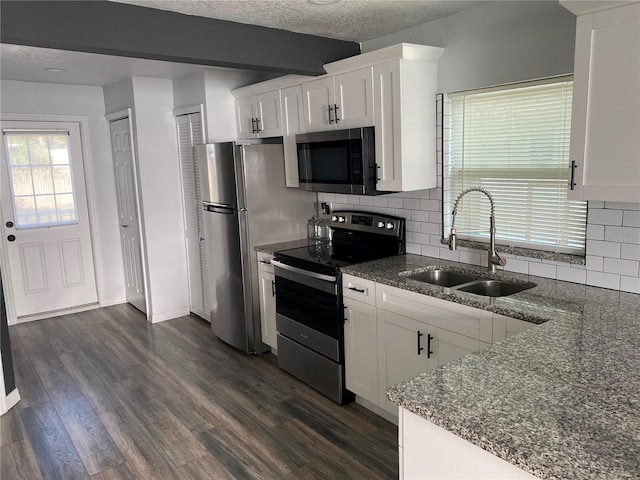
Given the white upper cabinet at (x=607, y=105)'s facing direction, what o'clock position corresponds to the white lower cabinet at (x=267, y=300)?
The white lower cabinet is roughly at 2 o'clock from the white upper cabinet.

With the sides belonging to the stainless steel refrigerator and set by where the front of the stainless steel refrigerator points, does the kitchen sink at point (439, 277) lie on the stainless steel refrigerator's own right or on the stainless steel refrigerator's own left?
on the stainless steel refrigerator's own left

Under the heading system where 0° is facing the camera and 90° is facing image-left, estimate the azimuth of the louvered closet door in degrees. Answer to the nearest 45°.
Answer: approximately 45°

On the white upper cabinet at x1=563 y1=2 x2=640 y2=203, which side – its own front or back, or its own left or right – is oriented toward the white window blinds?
right

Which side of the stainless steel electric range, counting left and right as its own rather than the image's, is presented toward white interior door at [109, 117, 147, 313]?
right

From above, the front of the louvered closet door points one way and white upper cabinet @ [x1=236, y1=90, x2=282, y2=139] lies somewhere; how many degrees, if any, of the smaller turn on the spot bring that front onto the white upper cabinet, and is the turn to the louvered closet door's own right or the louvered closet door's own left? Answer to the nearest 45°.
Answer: approximately 90° to the louvered closet door's own left

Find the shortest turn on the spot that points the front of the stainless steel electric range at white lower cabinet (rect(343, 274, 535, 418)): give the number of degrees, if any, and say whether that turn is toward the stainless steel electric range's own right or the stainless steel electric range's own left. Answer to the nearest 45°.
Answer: approximately 90° to the stainless steel electric range's own left

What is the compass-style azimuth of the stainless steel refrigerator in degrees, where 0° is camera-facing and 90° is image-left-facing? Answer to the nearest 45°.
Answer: approximately 45°

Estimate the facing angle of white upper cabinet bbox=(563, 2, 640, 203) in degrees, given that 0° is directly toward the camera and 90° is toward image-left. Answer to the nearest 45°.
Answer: approximately 45°

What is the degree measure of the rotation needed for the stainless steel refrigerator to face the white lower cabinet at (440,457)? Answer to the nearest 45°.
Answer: approximately 45° to its left
